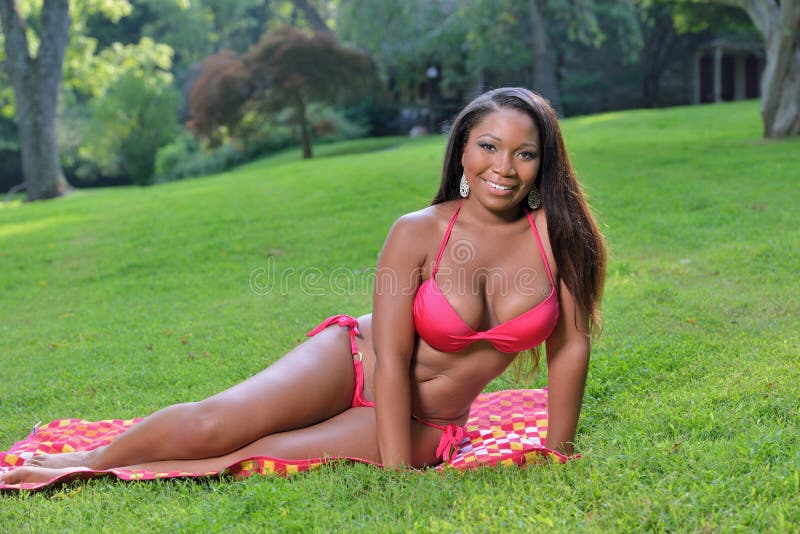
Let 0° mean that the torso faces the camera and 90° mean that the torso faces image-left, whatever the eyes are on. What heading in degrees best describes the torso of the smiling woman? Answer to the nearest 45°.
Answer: approximately 0°

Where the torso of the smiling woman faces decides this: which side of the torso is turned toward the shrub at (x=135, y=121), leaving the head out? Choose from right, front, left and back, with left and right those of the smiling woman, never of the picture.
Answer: back

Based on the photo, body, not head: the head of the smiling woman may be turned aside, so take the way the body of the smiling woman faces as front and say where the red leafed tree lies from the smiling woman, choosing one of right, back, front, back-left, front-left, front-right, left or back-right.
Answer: back

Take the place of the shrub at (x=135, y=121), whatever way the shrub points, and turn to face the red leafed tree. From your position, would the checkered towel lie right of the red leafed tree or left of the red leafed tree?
right

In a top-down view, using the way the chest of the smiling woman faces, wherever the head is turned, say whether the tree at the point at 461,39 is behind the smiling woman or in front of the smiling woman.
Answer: behind
